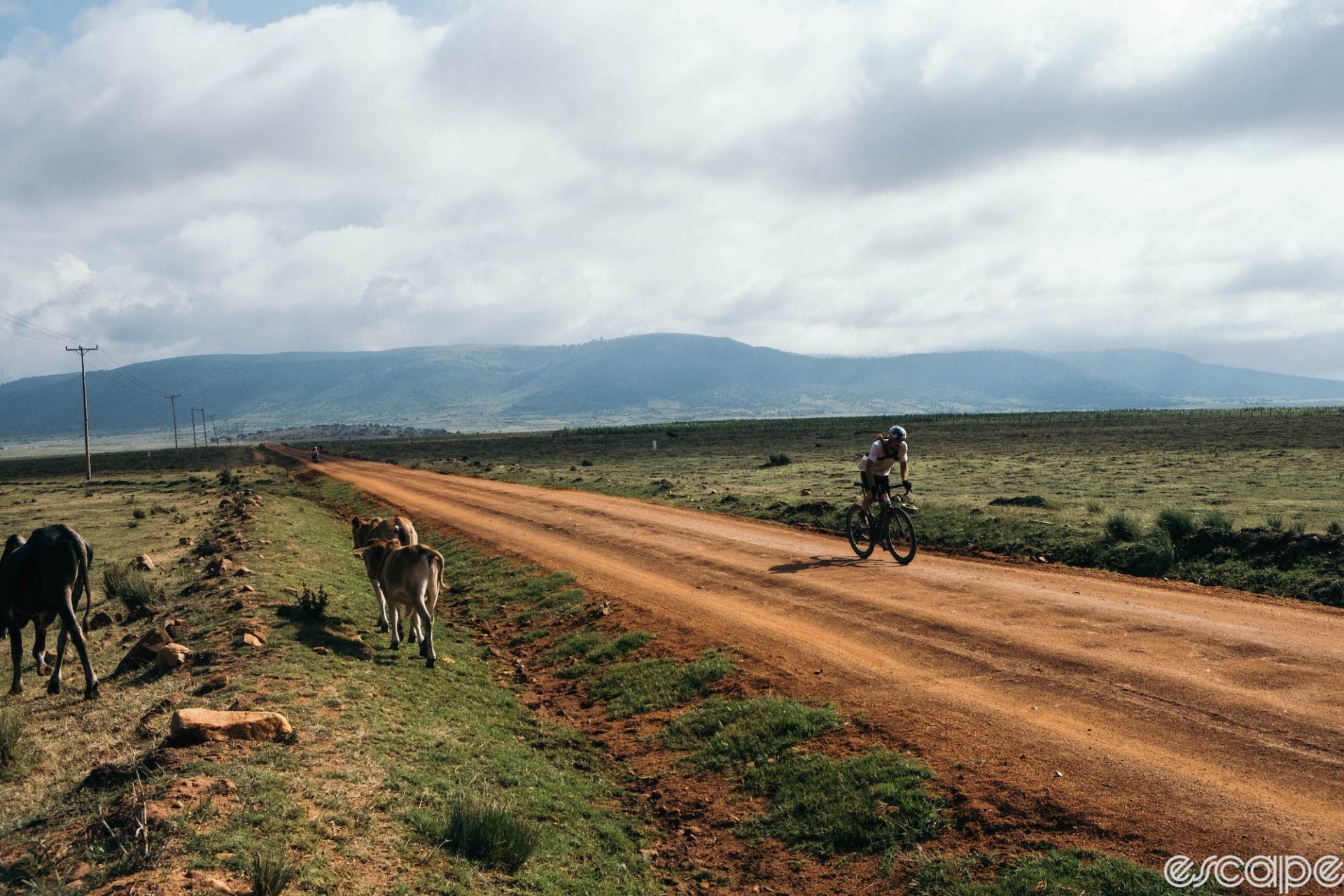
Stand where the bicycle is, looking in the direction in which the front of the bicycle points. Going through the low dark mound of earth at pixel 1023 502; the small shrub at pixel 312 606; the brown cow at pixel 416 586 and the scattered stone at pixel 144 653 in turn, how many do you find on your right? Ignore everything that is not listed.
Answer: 3

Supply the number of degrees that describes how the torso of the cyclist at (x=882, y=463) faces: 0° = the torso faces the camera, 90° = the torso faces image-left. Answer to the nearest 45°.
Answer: approximately 315°

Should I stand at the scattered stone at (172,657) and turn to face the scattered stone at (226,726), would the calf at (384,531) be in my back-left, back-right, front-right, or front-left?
back-left

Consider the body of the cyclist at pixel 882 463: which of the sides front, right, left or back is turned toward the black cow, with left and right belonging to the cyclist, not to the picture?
right

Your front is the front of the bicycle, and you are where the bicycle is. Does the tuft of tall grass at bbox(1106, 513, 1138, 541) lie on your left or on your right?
on your left

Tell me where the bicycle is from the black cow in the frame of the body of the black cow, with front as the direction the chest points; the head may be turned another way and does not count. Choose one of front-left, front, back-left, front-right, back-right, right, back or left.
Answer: back-right

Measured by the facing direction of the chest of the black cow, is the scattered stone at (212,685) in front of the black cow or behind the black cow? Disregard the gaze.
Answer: behind
